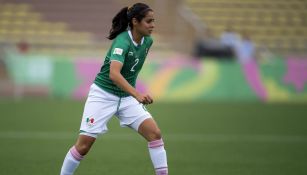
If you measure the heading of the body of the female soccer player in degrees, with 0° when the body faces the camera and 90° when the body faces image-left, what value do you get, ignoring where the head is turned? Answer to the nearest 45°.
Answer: approximately 315°
